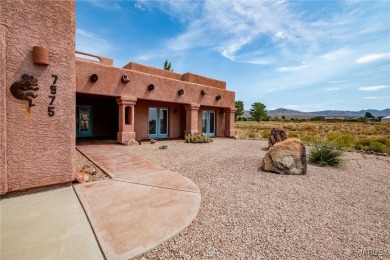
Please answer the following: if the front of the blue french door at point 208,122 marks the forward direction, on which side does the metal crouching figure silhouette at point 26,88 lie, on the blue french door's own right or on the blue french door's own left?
on the blue french door's own right

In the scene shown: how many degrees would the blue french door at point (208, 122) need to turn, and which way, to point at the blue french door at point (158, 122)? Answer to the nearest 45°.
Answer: approximately 90° to its right

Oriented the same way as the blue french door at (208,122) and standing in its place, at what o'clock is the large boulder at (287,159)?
The large boulder is roughly at 1 o'clock from the blue french door.

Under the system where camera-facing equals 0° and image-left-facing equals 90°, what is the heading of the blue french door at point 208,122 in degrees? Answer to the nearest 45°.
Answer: approximately 315°

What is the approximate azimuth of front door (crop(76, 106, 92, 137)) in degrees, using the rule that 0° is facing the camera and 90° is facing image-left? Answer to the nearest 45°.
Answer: approximately 0°

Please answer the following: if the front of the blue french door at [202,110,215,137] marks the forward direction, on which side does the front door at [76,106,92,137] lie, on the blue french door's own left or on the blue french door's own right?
on the blue french door's own right

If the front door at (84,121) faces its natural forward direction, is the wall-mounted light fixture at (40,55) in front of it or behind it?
in front

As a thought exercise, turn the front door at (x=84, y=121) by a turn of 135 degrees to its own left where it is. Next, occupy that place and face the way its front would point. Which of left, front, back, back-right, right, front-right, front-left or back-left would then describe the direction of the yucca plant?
right

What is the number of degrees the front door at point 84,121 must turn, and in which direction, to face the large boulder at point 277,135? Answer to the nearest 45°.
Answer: approximately 45° to its left

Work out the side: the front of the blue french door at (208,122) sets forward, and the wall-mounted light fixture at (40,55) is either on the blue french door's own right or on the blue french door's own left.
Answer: on the blue french door's own right

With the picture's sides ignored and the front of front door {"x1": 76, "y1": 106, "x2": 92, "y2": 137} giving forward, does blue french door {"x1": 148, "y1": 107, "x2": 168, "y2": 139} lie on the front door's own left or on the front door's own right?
on the front door's own left

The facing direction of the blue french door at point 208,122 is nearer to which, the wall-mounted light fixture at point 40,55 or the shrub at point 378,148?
the shrub

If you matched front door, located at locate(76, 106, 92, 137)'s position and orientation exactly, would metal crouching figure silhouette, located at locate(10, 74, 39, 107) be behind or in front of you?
in front
